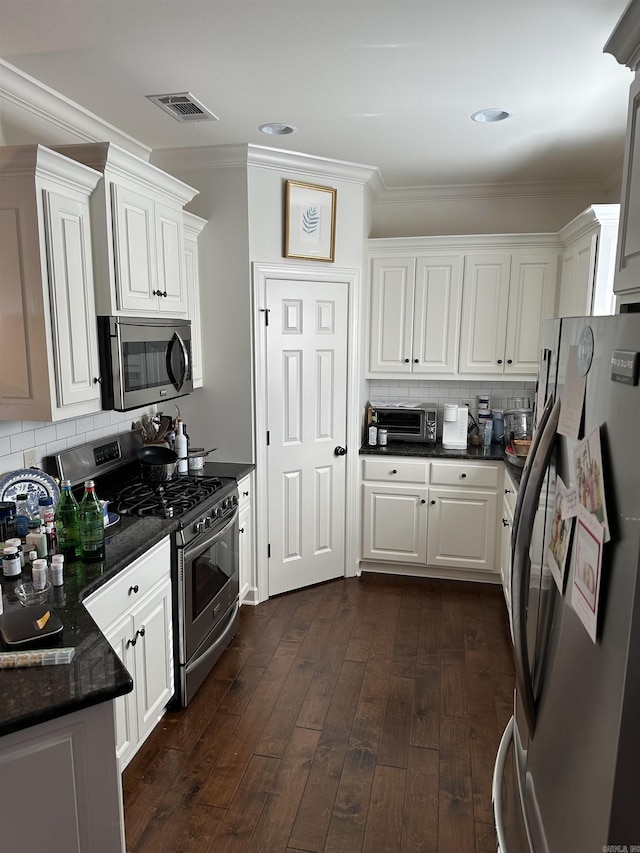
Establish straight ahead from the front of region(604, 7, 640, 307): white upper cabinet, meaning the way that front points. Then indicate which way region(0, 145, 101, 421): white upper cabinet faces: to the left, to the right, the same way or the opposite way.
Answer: the opposite way

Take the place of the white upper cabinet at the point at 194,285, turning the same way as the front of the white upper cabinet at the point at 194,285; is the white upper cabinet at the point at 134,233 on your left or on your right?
on your right

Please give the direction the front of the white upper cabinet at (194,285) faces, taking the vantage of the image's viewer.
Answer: facing to the right of the viewer

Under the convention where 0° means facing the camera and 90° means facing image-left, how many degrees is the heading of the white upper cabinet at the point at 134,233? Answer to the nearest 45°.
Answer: approximately 315°

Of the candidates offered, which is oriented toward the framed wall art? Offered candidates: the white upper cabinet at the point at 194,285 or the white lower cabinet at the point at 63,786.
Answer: the white upper cabinet

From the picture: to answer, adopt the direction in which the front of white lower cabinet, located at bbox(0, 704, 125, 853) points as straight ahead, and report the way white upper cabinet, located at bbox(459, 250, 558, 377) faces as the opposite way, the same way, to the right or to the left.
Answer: to the right

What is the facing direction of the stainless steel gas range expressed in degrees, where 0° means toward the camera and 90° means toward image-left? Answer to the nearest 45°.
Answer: approximately 315°

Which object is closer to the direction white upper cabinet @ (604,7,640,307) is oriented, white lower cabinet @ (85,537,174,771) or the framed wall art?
the white lower cabinet

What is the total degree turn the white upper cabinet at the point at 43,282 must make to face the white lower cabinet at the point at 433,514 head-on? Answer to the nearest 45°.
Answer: approximately 45° to its left

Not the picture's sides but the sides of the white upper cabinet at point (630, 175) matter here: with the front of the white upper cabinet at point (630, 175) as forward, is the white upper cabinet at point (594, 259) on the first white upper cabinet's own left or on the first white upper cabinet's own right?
on the first white upper cabinet's own right

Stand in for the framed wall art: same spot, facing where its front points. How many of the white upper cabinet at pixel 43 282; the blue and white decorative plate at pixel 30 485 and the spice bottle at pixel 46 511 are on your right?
3
